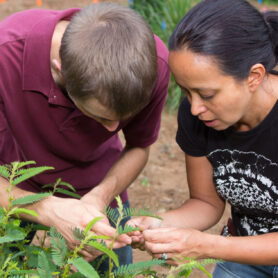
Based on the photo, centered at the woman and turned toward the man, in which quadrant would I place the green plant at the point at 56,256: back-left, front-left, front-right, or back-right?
front-left

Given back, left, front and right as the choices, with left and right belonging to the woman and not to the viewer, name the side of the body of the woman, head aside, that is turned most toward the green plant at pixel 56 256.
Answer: front

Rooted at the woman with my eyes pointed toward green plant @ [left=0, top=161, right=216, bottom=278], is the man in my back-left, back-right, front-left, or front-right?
front-right

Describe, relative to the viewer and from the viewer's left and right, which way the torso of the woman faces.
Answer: facing the viewer and to the left of the viewer

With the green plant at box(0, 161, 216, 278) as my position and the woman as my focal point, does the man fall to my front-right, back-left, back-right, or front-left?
front-left

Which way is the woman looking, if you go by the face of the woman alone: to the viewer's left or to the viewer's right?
to the viewer's left

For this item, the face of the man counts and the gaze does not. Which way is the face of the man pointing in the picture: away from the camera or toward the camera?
toward the camera

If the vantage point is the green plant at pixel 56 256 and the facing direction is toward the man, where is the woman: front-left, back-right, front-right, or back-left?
front-right
